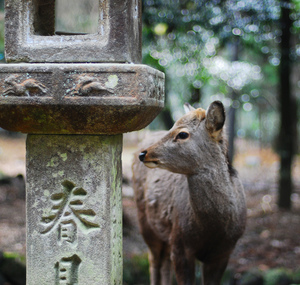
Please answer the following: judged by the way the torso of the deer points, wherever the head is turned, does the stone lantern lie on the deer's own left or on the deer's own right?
on the deer's own right

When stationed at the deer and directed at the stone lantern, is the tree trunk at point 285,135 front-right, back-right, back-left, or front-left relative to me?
back-right

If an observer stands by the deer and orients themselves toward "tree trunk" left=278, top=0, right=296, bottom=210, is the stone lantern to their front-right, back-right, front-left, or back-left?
back-left
